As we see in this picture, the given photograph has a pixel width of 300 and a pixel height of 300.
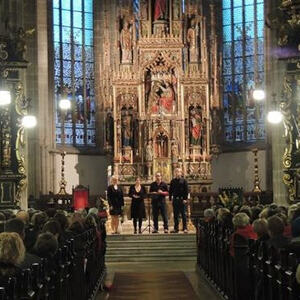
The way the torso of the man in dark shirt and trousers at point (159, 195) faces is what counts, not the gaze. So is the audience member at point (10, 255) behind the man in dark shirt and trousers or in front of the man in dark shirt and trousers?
in front

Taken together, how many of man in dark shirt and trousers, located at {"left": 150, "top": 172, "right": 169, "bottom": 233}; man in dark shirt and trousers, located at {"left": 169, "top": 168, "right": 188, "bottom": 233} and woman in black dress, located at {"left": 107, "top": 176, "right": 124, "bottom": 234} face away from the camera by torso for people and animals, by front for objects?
0

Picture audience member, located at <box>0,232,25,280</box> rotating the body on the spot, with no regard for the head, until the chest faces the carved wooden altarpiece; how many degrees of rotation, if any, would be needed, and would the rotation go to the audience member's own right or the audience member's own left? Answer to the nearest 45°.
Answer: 0° — they already face it

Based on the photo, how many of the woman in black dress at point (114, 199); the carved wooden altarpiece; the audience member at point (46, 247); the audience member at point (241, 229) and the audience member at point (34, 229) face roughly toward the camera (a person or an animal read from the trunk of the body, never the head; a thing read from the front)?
2

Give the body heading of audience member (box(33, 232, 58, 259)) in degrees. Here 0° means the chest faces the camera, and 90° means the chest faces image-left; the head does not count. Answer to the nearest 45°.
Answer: approximately 180°

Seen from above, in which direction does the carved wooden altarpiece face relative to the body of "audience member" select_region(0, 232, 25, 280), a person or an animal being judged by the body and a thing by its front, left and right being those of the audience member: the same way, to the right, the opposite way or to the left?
the opposite way

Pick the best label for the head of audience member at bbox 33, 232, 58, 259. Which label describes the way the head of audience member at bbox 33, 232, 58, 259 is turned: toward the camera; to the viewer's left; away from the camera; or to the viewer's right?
away from the camera

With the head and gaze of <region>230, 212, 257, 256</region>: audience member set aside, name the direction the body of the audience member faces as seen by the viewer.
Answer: away from the camera

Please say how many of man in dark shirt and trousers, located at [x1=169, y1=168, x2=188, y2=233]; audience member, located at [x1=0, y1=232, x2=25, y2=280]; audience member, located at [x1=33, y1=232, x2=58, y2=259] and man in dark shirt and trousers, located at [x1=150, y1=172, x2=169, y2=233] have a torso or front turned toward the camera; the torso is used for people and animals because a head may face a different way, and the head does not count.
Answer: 2

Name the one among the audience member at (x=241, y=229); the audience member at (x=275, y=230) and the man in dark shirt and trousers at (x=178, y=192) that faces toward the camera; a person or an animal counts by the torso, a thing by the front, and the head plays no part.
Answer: the man in dark shirt and trousers

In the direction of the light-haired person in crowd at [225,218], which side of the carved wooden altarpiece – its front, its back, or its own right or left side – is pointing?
front

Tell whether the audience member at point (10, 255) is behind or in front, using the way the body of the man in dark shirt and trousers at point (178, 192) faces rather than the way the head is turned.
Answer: in front

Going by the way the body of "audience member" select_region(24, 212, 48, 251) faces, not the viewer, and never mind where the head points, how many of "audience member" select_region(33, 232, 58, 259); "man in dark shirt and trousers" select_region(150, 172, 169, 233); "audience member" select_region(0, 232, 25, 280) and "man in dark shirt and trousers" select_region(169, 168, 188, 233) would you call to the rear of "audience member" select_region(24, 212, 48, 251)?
2

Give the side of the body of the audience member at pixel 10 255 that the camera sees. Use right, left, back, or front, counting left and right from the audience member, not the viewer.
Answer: back

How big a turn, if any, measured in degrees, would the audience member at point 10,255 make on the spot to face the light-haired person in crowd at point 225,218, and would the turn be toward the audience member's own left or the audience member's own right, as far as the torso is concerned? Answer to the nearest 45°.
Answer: approximately 45° to the audience member's own right

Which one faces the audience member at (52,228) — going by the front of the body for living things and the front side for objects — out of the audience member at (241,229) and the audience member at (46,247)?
the audience member at (46,247)

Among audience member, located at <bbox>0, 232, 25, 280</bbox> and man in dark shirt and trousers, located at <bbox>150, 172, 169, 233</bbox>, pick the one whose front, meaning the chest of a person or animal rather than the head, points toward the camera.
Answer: the man in dark shirt and trousers

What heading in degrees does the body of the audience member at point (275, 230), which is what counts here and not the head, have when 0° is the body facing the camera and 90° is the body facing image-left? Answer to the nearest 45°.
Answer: approximately 180°
